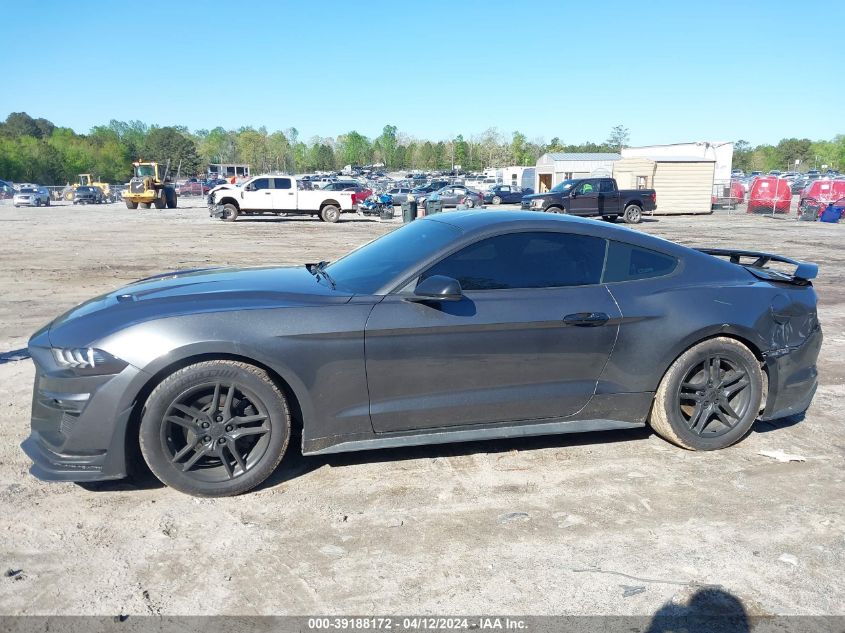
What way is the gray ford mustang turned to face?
to the viewer's left

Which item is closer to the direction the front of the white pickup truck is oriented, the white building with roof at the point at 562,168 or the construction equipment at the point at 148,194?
the construction equipment

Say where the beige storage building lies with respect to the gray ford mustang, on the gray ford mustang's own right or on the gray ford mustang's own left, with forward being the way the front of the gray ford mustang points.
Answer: on the gray ford mustang's own right

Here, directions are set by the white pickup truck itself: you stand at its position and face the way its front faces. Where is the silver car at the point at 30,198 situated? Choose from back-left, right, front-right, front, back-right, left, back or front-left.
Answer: front-right

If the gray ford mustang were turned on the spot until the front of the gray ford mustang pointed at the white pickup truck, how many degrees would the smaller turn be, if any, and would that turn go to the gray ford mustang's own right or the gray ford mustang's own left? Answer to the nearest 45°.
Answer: approximately 90° to the gray ford mustang's own right

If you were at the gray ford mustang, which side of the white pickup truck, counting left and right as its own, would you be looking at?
left

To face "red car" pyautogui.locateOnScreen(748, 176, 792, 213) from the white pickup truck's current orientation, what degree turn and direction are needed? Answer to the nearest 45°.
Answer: approximately 180°

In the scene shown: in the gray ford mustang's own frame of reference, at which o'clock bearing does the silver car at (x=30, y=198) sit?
The silver car is roughly at 2 o'clock from the gray ford mustang.

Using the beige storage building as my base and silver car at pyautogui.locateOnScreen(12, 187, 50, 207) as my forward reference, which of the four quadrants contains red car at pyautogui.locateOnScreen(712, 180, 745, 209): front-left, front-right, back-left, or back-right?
back-right

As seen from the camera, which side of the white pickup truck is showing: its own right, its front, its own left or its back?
left

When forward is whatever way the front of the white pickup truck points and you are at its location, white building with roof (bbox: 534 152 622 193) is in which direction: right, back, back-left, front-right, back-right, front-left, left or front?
back-right

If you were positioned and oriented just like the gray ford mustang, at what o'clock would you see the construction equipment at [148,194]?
The construction equipment is roughly at 2 o'clock from the gray ford mustang.

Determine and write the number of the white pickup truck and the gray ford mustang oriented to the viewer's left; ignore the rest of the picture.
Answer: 2
